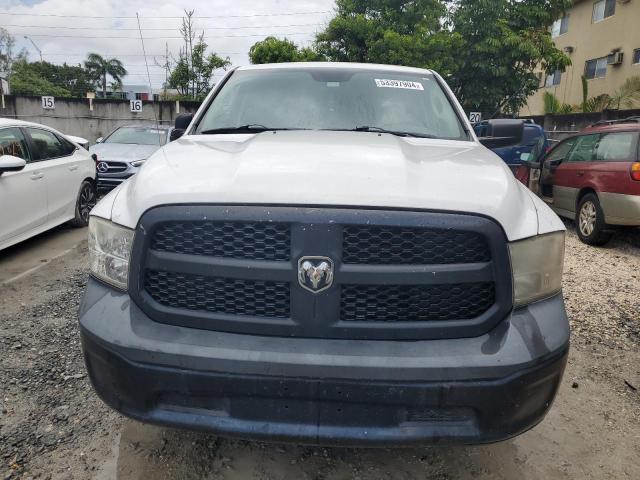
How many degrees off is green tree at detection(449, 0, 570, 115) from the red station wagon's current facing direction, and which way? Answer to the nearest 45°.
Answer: approximately 45° to its right

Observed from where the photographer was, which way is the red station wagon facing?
facing away from the viewer and to the left of the viewer

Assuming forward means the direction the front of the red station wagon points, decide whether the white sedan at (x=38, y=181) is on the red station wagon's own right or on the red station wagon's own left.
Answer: on the red station wagon's own left

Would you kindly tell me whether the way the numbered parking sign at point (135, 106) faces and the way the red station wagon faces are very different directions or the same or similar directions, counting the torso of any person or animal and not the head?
very different directions

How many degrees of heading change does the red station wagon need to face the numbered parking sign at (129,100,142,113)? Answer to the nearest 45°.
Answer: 0° — it already faces it

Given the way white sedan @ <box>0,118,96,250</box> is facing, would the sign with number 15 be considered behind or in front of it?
behind

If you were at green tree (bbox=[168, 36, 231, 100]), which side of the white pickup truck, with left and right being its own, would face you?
back

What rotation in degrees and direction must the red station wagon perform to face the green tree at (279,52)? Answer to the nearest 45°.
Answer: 0° — it already faces it

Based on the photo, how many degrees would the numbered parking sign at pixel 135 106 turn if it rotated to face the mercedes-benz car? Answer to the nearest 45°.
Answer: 0° — it already faces it

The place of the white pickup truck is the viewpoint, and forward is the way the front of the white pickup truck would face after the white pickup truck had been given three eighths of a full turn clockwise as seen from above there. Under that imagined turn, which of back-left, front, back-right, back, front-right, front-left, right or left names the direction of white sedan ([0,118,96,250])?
front

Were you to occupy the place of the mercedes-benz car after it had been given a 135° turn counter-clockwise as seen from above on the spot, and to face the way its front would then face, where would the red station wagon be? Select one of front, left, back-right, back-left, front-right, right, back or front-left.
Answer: front-right
